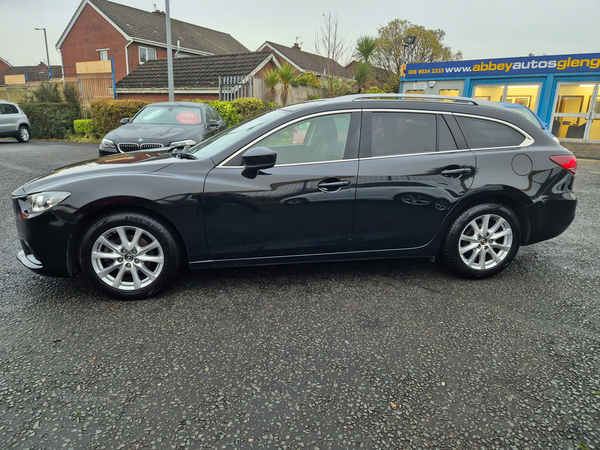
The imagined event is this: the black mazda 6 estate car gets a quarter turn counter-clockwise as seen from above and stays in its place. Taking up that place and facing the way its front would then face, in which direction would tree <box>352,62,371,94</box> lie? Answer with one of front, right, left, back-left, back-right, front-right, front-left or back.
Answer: back

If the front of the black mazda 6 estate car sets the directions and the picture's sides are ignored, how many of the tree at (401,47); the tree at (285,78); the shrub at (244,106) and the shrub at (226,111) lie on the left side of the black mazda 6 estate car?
0

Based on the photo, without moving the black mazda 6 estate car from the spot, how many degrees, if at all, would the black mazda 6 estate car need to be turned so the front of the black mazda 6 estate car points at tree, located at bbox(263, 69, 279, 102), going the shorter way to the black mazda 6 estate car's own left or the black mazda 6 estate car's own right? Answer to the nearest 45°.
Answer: approximately 90° to the black mazda 6 estate car's own right

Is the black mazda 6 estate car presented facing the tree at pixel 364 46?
no

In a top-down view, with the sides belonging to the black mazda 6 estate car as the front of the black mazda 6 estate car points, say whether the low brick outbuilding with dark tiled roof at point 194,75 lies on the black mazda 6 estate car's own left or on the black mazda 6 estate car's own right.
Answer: on the black mazda 6 estate car's own right

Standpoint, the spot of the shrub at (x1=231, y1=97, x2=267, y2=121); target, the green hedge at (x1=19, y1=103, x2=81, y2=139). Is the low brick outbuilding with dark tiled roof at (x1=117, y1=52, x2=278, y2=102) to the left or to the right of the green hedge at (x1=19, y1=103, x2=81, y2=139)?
right

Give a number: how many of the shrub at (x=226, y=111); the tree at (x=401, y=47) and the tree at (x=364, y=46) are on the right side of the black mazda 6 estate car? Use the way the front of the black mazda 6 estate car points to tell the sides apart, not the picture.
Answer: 3

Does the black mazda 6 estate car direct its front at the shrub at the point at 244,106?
no

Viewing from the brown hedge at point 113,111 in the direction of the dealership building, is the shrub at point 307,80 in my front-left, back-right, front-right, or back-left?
front-left

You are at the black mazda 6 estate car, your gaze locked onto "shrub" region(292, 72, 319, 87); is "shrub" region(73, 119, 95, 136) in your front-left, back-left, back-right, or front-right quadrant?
front-left

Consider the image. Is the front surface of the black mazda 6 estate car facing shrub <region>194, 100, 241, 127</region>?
no

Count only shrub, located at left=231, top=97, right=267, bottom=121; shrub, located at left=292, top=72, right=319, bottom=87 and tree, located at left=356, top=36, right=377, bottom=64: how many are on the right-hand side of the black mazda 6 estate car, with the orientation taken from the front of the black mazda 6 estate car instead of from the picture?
3

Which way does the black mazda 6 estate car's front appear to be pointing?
to the viewer's left

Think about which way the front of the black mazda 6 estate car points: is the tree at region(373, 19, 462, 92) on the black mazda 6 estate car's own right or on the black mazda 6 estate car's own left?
on the black mazda 6 estate car's own right

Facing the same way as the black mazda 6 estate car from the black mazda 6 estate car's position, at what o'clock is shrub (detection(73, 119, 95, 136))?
The shrub is roughly at 2 o'clock from the black mazda 6 estate car.

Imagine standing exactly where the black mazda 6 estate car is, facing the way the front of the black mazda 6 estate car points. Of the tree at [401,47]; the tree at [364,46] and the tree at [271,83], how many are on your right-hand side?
3

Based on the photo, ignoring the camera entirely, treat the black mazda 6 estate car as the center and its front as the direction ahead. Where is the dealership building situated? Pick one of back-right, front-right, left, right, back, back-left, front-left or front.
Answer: back-right
